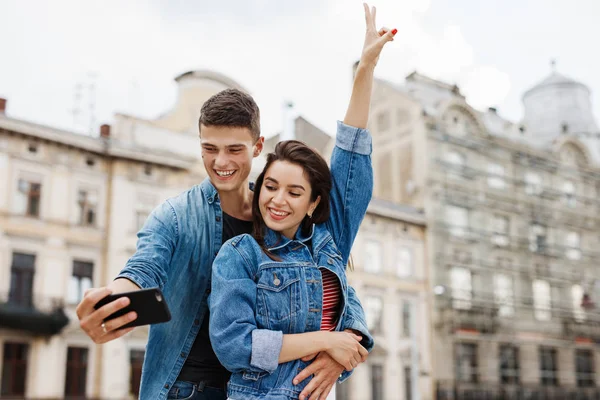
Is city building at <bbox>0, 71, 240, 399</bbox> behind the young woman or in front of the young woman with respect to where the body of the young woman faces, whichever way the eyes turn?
behind

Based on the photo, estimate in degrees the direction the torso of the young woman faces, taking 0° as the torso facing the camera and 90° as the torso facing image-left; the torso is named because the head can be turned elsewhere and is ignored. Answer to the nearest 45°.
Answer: approximately 315°

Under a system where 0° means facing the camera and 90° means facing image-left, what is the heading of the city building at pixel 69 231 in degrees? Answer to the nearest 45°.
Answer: approximately 315°

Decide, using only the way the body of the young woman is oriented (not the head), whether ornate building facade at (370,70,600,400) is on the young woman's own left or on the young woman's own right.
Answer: on the young woman's own left

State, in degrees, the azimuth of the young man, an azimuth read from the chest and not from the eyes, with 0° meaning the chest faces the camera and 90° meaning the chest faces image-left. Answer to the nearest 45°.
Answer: approximately 0°

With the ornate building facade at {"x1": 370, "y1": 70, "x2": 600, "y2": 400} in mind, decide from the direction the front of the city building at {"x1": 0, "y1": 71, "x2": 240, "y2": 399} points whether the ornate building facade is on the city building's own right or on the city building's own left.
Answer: on the city building's own left

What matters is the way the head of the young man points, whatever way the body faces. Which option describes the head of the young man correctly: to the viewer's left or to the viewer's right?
to the viewer's left

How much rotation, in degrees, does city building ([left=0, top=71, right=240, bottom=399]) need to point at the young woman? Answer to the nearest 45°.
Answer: approximately 45° to its right
